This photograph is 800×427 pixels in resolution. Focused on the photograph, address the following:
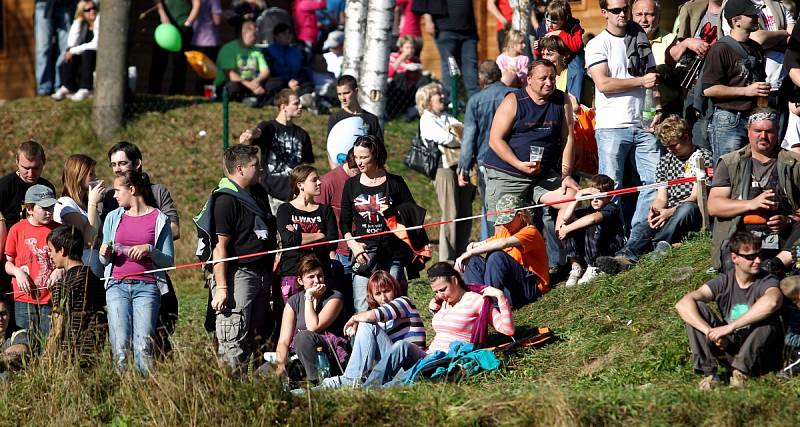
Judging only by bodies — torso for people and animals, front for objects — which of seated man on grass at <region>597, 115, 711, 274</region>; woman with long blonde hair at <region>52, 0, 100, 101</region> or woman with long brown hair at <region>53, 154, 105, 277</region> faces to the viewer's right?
woman with long brown hair at <region>53, 154, 105, 277</region>
